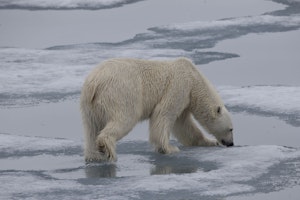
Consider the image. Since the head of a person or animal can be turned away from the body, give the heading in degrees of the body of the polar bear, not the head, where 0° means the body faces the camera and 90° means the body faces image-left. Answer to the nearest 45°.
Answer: approximately 225°
